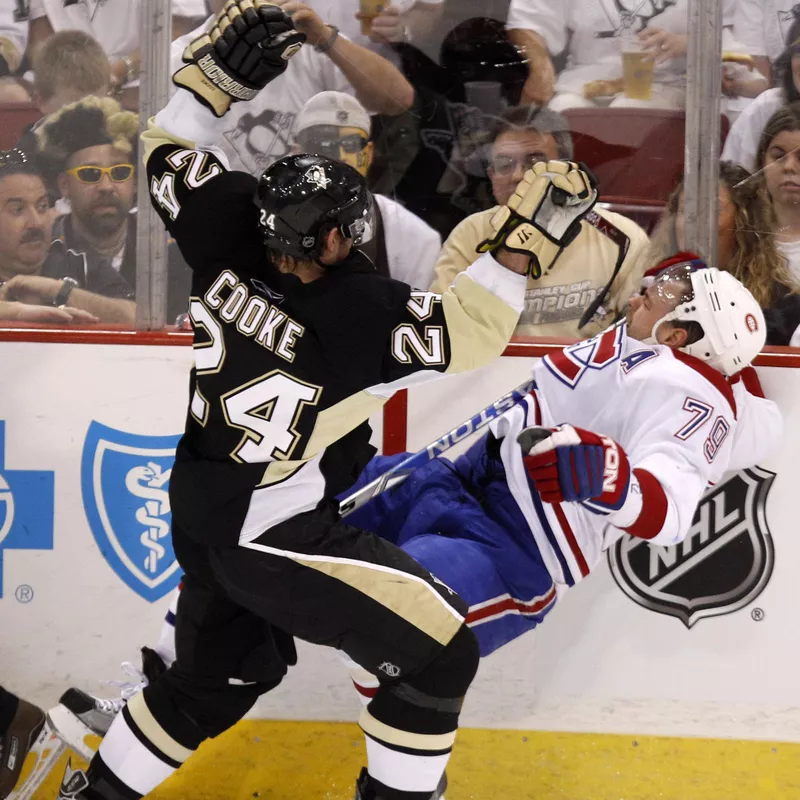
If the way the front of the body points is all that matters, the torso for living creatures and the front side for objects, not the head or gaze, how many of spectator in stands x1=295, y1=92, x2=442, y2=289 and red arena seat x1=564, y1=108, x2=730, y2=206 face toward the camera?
2

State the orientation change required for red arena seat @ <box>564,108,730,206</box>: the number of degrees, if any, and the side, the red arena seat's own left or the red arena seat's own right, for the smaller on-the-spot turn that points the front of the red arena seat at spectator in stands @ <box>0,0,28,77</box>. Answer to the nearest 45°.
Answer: approximately 90° to the red arena seat's own right

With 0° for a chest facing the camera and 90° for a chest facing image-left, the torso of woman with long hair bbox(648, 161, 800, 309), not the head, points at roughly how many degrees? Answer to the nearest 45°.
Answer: approximately 45°

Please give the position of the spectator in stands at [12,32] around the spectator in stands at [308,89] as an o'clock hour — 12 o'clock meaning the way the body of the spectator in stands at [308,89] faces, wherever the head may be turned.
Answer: the spectator in stands at [12,32] is roughly at 3 o'clock from the spectator in stands at [308,89].

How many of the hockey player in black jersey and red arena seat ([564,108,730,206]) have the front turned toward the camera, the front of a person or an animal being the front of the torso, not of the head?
1

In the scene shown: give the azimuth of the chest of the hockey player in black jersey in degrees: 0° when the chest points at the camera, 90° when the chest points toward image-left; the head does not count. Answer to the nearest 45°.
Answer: approximately 225°

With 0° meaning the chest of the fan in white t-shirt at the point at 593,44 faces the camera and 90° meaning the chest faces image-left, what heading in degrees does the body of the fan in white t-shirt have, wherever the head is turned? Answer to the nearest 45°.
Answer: approximately 0°

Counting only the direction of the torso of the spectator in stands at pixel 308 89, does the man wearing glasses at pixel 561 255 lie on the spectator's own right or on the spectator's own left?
on the spectator's own left

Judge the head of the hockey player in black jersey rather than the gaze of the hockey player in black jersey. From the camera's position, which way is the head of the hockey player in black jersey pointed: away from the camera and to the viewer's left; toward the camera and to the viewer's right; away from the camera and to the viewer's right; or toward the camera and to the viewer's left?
away from the camera and to the viewer's right

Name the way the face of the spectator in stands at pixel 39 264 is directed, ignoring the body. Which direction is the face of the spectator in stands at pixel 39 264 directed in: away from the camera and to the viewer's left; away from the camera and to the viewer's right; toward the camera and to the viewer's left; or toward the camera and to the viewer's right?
toward the camera and to the viewer's right
